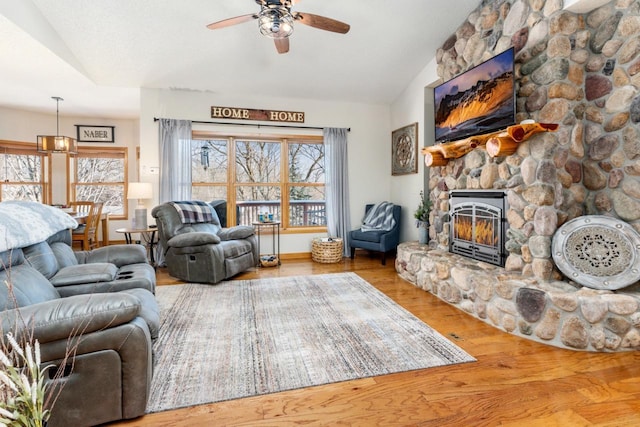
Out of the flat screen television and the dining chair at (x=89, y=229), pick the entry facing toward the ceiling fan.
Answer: the flat screen television

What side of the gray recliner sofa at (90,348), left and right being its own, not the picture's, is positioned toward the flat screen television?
front

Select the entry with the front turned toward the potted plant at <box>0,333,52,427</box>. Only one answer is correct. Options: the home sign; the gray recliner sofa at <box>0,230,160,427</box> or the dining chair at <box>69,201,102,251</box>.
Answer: the home sign

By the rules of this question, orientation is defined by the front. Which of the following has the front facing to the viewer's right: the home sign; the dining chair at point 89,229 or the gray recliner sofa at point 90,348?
the gray recliner sofa

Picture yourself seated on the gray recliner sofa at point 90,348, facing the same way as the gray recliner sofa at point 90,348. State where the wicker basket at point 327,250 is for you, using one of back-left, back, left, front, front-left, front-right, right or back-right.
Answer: front-left

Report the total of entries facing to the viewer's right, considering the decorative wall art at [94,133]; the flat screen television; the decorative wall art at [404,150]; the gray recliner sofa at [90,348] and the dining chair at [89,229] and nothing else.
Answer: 1

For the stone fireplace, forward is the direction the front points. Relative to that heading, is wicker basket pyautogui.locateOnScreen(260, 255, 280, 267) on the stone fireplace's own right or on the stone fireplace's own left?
on the stone fireplace's own right

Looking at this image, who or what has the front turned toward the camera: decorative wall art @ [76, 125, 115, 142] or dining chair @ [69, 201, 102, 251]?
the decorative wall art

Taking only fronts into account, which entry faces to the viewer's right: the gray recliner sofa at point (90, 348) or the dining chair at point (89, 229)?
the gray recliner sofa

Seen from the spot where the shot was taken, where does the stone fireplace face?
facing the viewer and to the left of the viewer

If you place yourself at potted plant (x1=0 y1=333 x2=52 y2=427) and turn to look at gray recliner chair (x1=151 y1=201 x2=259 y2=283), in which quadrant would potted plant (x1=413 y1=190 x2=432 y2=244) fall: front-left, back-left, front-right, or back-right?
front-right

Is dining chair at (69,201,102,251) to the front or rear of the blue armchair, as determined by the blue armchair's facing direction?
to the front

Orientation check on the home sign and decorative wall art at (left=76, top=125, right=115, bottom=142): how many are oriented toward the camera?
2

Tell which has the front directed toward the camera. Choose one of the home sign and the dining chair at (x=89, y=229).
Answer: the home sign

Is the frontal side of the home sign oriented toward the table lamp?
no

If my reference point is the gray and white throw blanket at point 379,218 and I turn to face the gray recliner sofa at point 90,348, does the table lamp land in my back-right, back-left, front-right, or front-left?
front-right

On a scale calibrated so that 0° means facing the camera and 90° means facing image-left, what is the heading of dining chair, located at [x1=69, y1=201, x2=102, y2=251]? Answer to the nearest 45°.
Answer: approximately 135°

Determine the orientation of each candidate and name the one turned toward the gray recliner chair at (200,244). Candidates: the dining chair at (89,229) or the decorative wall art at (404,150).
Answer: the decorative wall art

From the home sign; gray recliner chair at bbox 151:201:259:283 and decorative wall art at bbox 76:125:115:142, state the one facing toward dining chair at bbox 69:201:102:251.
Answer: the decorative wall art
